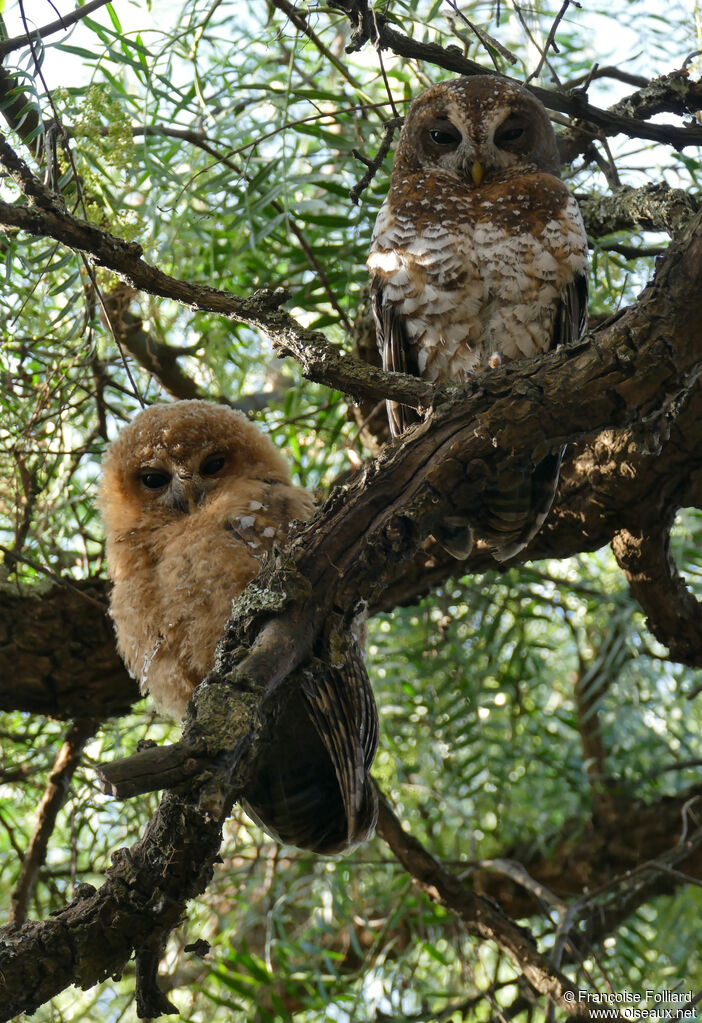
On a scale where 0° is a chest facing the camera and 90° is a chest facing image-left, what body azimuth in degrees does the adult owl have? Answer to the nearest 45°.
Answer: approximately 0°

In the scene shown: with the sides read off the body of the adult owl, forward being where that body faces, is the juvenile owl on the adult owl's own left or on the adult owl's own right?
on the adult owl's own right

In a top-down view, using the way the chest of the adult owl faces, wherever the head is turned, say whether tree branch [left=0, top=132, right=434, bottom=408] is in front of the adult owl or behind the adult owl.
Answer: in front

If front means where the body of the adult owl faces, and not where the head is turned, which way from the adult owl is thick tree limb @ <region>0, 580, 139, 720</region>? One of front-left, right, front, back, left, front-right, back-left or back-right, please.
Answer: right
